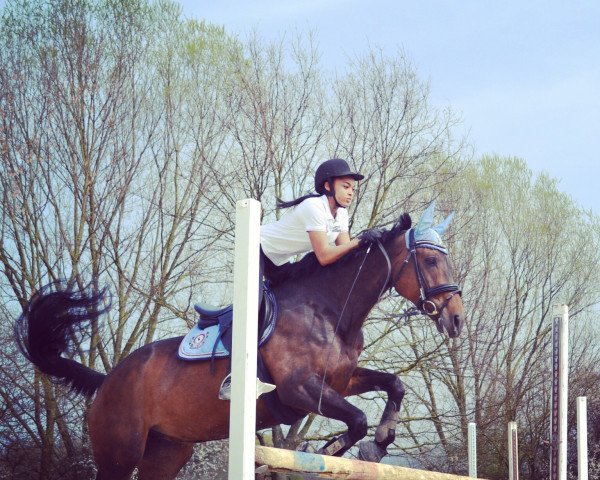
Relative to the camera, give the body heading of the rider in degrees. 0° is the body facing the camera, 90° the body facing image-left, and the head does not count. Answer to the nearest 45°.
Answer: approximately 315°

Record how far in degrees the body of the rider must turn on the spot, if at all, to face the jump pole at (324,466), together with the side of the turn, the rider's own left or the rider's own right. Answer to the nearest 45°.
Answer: approximately 45° to the rider's own right

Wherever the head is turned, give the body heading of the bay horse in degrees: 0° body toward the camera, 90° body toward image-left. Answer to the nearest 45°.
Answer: approximately 270°
